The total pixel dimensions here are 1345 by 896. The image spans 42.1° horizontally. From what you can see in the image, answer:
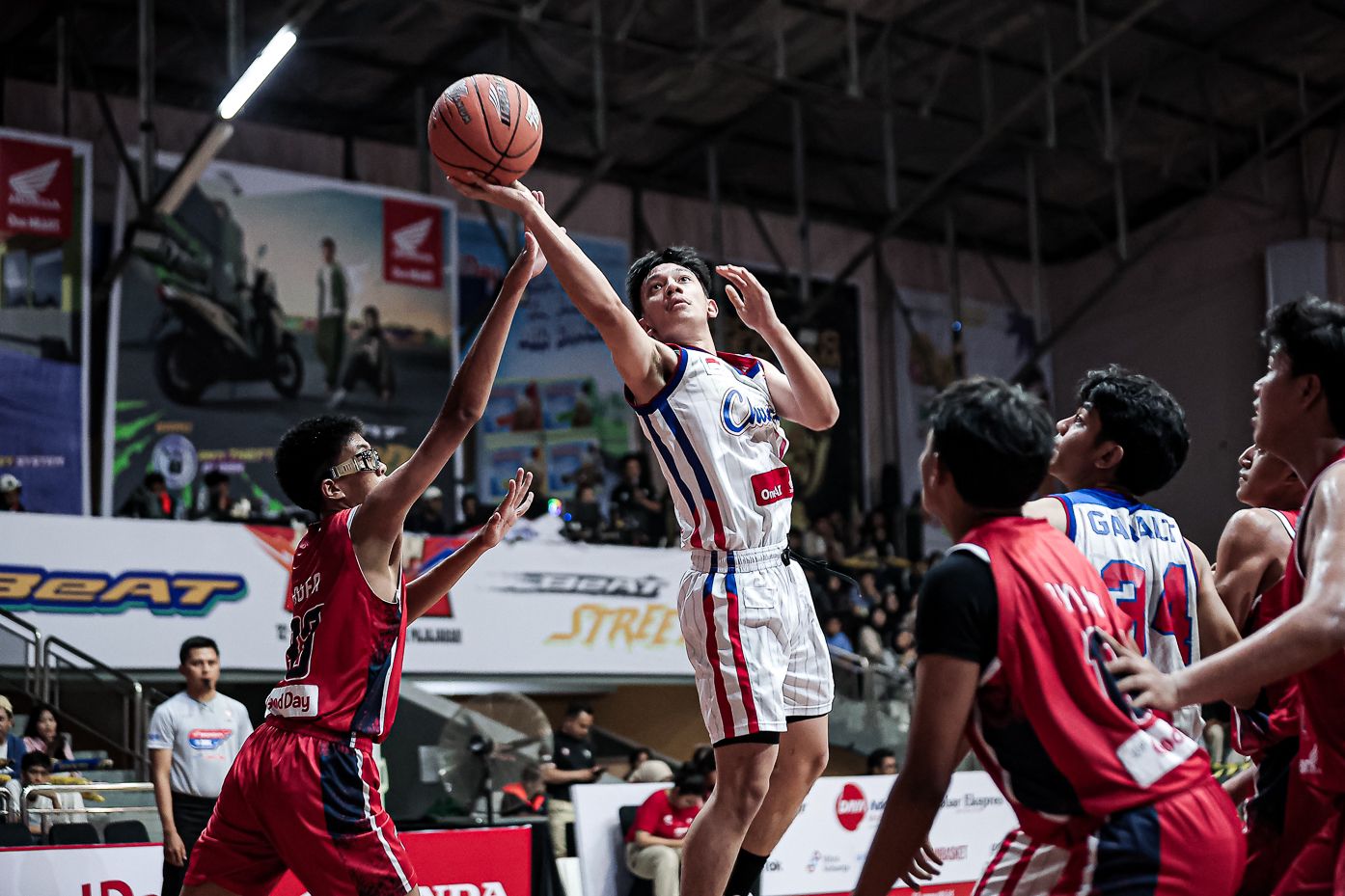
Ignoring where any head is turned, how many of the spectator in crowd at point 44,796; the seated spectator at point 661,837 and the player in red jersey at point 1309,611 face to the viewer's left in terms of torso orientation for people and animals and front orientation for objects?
1

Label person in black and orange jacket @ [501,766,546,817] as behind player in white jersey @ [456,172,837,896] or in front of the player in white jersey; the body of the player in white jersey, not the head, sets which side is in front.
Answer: behind

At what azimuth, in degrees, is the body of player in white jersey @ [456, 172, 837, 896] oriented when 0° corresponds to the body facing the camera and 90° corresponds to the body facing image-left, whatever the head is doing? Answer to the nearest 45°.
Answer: approximately 315°

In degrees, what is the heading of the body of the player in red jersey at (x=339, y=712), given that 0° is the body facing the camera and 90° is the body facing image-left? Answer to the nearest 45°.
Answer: approximately 225°

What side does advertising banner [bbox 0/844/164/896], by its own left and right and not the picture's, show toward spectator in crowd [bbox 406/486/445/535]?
back

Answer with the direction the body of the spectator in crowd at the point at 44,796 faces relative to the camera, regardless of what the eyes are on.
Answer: toward the camera

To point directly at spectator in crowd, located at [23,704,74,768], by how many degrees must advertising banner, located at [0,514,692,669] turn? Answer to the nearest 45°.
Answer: approximately 45° to its right

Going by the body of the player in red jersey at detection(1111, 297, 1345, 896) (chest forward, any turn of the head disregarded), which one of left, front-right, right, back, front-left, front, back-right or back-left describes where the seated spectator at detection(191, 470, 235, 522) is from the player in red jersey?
front-right

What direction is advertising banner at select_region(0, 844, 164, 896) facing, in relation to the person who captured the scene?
facing the viewer

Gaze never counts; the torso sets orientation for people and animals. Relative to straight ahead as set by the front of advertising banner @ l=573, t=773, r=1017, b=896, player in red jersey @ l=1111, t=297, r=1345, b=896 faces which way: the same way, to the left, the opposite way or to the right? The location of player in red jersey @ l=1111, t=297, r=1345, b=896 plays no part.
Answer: to the right

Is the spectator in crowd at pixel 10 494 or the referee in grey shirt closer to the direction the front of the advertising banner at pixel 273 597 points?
the referee in grey shirt

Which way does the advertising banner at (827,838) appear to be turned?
toward the camera

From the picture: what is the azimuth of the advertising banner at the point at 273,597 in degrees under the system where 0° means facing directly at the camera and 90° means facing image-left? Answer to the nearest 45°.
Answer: approximately 0°
